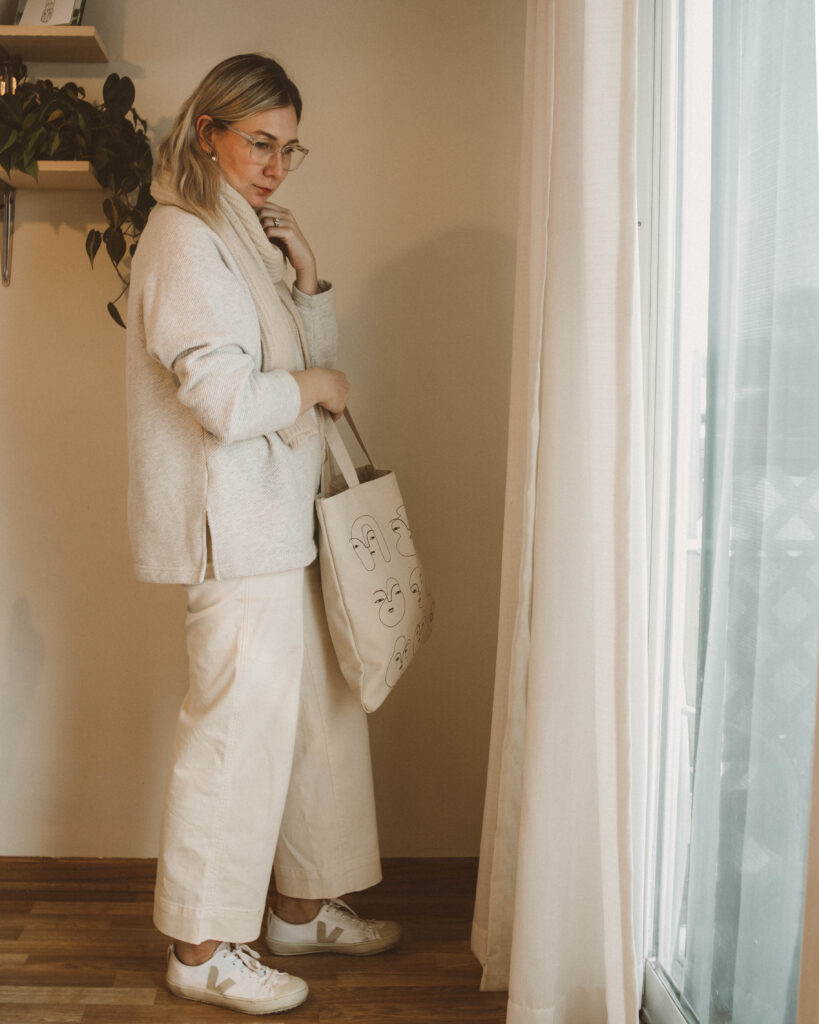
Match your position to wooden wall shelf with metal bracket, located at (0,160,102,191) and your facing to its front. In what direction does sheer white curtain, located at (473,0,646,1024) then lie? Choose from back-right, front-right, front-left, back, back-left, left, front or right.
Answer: front-left

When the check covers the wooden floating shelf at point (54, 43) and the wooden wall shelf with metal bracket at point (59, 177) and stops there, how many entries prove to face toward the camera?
2

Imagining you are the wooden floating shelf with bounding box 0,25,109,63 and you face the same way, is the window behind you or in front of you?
in front

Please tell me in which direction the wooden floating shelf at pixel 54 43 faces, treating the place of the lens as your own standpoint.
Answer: facing the viewer

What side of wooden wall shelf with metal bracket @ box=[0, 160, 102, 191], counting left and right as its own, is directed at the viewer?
front
